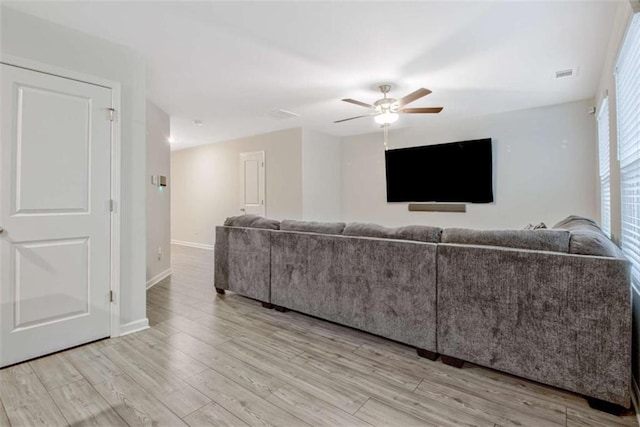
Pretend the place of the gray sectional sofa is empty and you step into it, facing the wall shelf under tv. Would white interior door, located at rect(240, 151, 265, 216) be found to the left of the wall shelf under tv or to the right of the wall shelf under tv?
left

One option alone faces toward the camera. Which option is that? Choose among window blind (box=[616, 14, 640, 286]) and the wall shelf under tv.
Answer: the wall shelf under tv

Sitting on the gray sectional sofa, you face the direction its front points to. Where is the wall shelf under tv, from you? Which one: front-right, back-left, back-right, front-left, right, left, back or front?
front-left

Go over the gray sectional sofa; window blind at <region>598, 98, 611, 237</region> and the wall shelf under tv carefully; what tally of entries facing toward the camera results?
1

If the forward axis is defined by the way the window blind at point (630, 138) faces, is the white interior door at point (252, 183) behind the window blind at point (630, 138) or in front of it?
in front

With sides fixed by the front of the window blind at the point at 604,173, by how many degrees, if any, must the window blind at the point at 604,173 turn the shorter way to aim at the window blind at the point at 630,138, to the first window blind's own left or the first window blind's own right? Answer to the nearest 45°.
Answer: approximately 90° to the first window blind's own left

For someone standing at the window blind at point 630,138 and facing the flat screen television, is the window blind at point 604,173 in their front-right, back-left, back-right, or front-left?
front-right

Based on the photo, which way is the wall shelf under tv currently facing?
toward the camera

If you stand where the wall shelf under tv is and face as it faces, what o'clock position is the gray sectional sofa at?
The gray sectional sofa is roughly at 12 o'clock from the wall shelf under tv.

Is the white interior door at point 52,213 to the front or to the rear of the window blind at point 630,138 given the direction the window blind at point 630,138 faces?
to the front

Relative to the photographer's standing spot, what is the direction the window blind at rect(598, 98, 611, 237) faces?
facing to the left of the viewer

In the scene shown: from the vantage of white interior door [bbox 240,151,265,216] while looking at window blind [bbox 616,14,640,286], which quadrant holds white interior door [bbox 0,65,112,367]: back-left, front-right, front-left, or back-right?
front-right

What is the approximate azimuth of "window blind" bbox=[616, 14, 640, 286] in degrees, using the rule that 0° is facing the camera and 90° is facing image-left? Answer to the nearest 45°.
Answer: approximately 90°

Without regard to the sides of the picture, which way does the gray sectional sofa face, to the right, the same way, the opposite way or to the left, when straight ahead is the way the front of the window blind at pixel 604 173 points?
to the right
